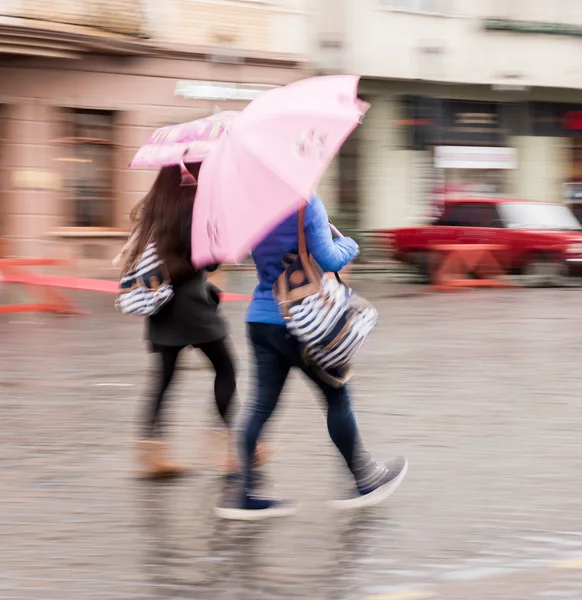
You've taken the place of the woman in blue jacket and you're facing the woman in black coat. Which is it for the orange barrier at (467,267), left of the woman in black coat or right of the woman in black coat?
right

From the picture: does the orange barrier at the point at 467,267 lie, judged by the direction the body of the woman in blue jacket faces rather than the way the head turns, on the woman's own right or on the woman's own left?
on the woman's own left

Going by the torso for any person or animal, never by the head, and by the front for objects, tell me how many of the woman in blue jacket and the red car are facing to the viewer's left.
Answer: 0

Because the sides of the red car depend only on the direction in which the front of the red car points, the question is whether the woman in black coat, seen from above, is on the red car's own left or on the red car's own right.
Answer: on the red car's own right

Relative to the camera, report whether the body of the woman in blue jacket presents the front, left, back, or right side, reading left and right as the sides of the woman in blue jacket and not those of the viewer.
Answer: right

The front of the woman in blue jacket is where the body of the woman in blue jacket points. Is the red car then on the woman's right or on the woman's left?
on the woman's left
